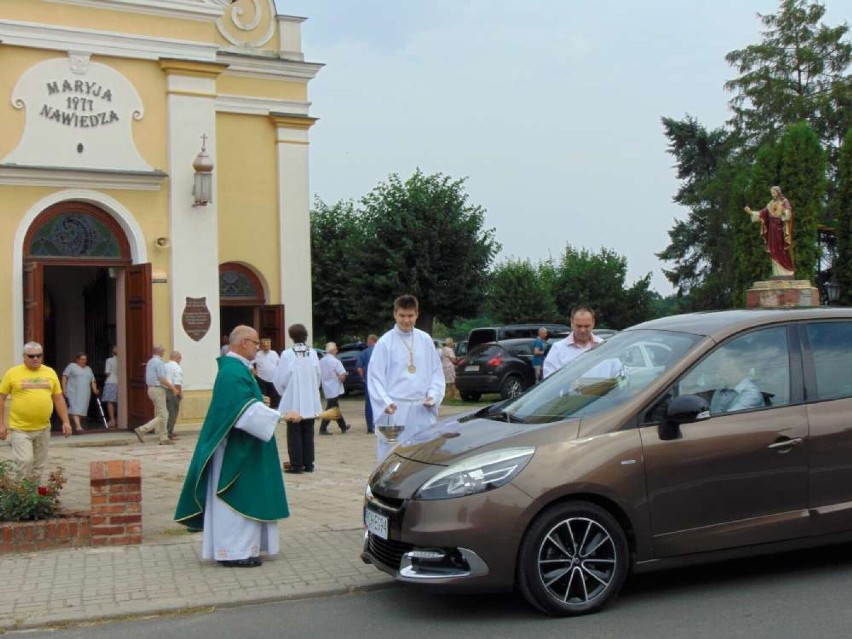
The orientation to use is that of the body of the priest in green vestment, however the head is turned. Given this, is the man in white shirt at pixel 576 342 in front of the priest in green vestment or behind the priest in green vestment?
in front

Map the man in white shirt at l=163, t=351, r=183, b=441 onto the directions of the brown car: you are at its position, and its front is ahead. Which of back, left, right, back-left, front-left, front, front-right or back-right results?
right

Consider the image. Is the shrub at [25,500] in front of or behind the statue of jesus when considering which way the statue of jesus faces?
in front

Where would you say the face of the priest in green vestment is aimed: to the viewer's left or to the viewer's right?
to the viewer's right

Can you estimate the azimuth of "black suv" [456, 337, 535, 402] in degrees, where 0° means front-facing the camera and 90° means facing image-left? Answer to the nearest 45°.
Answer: approximately 225°

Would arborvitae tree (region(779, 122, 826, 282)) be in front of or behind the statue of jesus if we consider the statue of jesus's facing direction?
behind

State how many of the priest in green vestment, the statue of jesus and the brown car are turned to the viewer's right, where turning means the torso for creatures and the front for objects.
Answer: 1

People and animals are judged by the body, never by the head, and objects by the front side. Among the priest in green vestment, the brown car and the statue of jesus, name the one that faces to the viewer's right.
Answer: the priest in green vestment

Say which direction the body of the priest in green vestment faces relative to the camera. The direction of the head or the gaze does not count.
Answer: to the viewer's right

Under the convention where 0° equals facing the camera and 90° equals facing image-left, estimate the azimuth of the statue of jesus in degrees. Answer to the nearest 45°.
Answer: approximately 45°

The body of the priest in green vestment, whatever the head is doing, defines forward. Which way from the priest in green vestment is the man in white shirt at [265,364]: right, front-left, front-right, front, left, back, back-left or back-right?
left

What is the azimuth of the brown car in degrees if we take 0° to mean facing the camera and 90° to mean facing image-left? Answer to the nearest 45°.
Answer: approximately 45°
